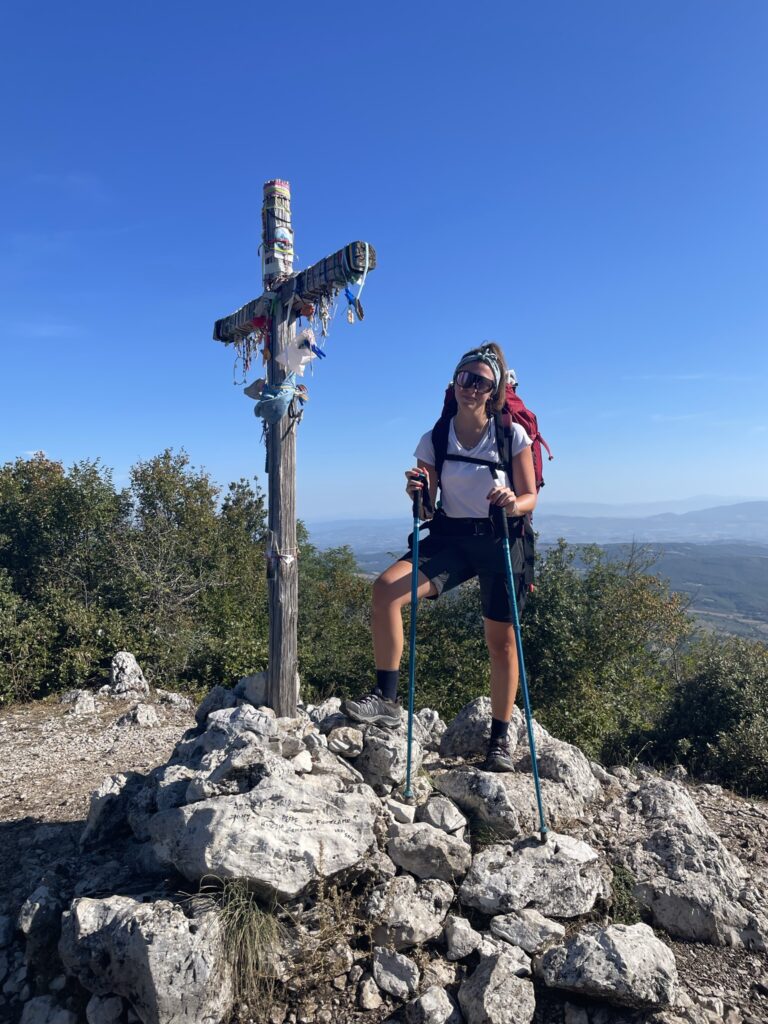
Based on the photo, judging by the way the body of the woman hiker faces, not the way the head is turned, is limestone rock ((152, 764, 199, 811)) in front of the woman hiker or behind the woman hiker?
in front

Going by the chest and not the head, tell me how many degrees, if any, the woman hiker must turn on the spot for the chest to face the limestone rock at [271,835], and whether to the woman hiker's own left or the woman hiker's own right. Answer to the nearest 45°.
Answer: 0° — they already face it

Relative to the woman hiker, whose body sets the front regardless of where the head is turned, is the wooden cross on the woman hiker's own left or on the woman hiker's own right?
on the woman hiker's own right

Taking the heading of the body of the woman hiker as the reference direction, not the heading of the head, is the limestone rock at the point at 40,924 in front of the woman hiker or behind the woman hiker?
in front

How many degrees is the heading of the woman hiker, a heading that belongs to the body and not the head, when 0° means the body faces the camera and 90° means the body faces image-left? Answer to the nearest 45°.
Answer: approximately 45°

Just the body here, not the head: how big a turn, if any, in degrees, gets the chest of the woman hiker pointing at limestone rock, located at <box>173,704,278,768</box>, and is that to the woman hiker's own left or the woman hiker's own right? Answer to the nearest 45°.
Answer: approximately 45° to the woman hiker's own right

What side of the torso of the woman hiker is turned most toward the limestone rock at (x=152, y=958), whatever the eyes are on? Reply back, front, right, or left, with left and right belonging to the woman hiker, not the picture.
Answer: front

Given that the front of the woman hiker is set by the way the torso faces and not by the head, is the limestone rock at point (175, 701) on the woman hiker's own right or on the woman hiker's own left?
on the woman hiker's own right
